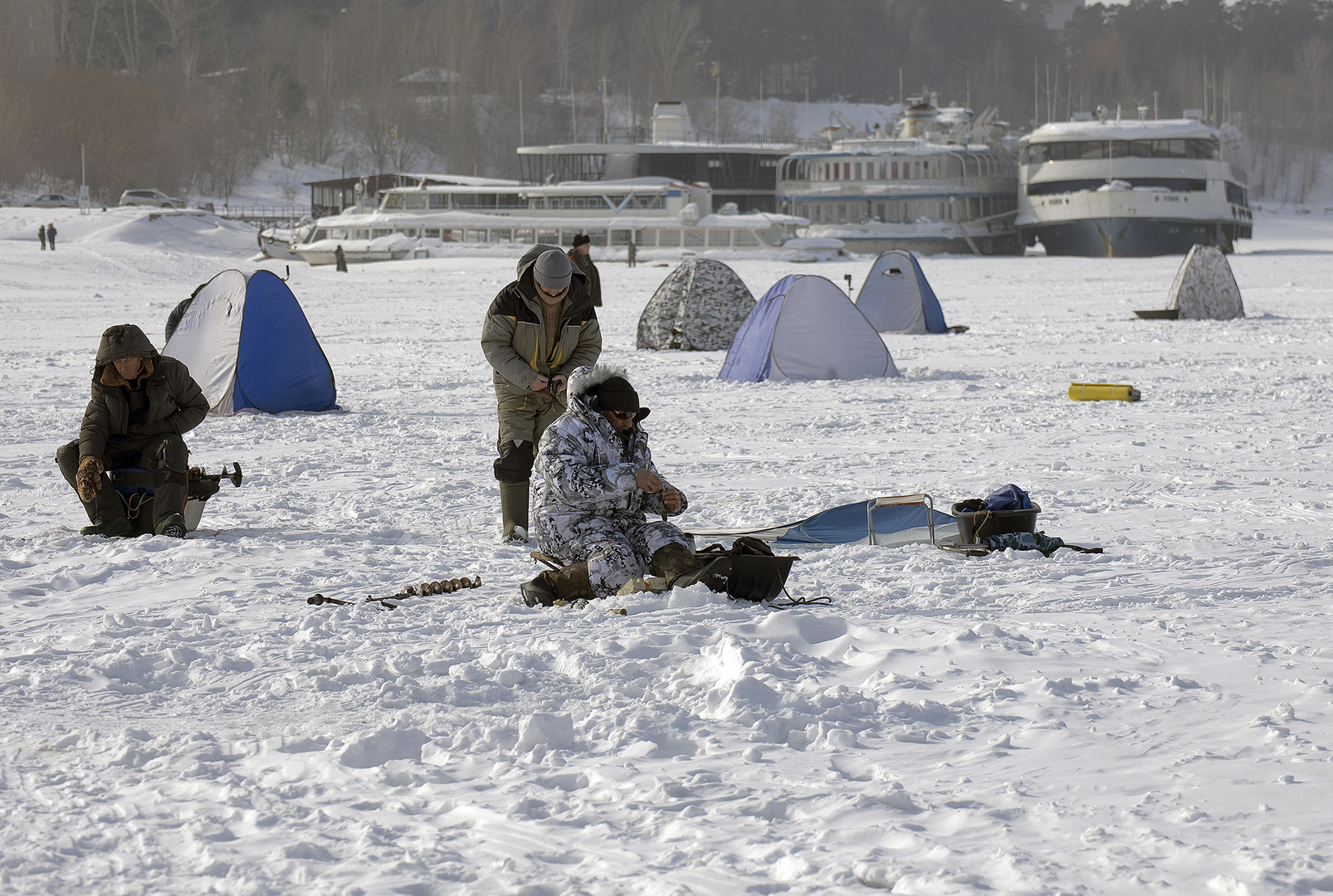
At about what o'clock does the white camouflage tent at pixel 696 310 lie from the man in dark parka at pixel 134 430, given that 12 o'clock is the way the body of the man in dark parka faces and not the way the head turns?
The white camouflage tent is roughly at 7 o'clock from the man in dark parka.

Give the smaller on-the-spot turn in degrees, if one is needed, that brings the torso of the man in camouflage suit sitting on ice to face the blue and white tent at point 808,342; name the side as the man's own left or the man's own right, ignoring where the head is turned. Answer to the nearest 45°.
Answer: approximately 135° to the man's own left

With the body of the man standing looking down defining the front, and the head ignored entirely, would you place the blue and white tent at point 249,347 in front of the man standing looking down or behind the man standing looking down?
behind

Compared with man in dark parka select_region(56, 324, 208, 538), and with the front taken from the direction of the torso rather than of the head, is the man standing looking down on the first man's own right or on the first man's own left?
on the first man's own left

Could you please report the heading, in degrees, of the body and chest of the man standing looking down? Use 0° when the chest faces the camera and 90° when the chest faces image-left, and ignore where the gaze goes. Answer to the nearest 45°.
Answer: approximately 0°

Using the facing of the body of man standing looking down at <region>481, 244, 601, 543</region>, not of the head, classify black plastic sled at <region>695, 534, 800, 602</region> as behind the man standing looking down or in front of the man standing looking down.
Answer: in front

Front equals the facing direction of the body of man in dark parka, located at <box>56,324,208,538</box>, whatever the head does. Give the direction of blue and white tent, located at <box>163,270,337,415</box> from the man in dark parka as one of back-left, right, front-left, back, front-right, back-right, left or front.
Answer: back

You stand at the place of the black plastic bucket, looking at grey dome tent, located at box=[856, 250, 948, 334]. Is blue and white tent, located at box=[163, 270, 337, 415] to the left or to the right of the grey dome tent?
left

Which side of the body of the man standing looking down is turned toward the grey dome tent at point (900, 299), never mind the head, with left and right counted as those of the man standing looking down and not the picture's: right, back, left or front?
back

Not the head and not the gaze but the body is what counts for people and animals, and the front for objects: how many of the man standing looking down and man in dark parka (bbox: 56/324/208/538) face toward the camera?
2
